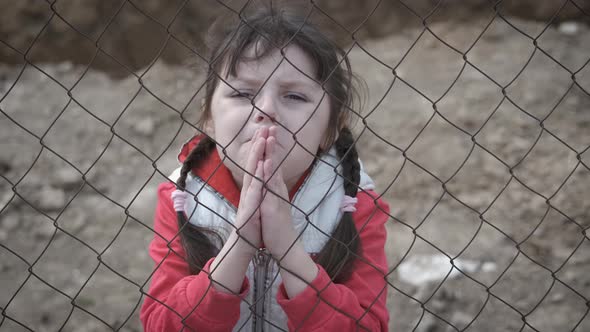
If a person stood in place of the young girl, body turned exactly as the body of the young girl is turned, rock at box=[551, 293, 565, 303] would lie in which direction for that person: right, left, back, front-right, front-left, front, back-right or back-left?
back-left

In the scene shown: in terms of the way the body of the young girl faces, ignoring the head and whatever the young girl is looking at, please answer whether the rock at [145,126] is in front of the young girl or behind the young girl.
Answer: behind

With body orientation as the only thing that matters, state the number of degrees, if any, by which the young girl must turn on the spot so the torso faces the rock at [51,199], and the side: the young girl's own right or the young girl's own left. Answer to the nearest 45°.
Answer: approximately 135° to the young girl's own right

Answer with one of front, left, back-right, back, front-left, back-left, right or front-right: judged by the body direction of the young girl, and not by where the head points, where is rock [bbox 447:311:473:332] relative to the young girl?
back-left

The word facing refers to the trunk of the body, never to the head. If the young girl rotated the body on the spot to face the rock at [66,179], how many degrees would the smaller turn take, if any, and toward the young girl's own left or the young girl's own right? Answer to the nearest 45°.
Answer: approximately 135° to the young girl's own right

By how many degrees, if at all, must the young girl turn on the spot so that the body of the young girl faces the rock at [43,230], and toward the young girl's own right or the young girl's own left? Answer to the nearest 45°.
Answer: approximately 135° to the young girl's own right

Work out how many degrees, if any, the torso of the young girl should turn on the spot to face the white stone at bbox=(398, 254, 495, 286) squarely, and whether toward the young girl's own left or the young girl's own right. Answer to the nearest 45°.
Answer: approximately 135° to the young girl's own left

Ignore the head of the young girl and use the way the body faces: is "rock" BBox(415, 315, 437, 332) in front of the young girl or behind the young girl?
behind

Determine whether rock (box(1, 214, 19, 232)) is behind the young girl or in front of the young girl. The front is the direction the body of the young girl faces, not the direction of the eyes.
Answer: behind

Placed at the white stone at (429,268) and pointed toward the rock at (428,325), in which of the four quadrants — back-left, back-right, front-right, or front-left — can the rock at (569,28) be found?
back-left
